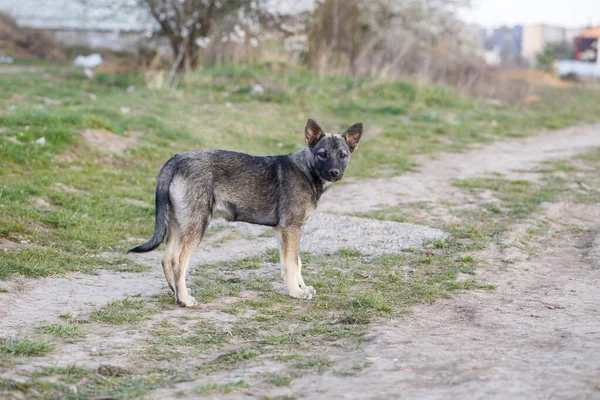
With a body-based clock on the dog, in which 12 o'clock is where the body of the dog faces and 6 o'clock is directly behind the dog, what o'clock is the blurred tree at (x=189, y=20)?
The blurred tree is roughly at 9 o'clock from the dog.

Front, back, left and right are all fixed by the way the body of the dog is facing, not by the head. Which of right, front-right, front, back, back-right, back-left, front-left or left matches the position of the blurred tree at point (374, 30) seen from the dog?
left

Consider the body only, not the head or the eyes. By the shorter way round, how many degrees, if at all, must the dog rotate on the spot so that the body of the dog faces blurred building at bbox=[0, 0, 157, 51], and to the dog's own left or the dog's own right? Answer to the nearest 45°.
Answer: approximately 90° to the dog's own left

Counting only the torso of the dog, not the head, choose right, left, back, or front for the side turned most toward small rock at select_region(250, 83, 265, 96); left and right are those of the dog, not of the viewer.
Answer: left

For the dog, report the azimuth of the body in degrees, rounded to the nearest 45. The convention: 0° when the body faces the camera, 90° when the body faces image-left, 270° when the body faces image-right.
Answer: approximately 270°

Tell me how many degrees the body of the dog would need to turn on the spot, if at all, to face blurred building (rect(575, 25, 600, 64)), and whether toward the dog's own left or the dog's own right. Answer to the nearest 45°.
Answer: approximately 45° to the dog's own left

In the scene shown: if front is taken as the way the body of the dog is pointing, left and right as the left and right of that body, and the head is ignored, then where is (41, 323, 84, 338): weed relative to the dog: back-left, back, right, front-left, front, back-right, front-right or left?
back-right

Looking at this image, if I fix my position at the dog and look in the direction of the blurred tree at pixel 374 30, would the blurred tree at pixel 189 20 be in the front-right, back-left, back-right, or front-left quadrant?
front-left
